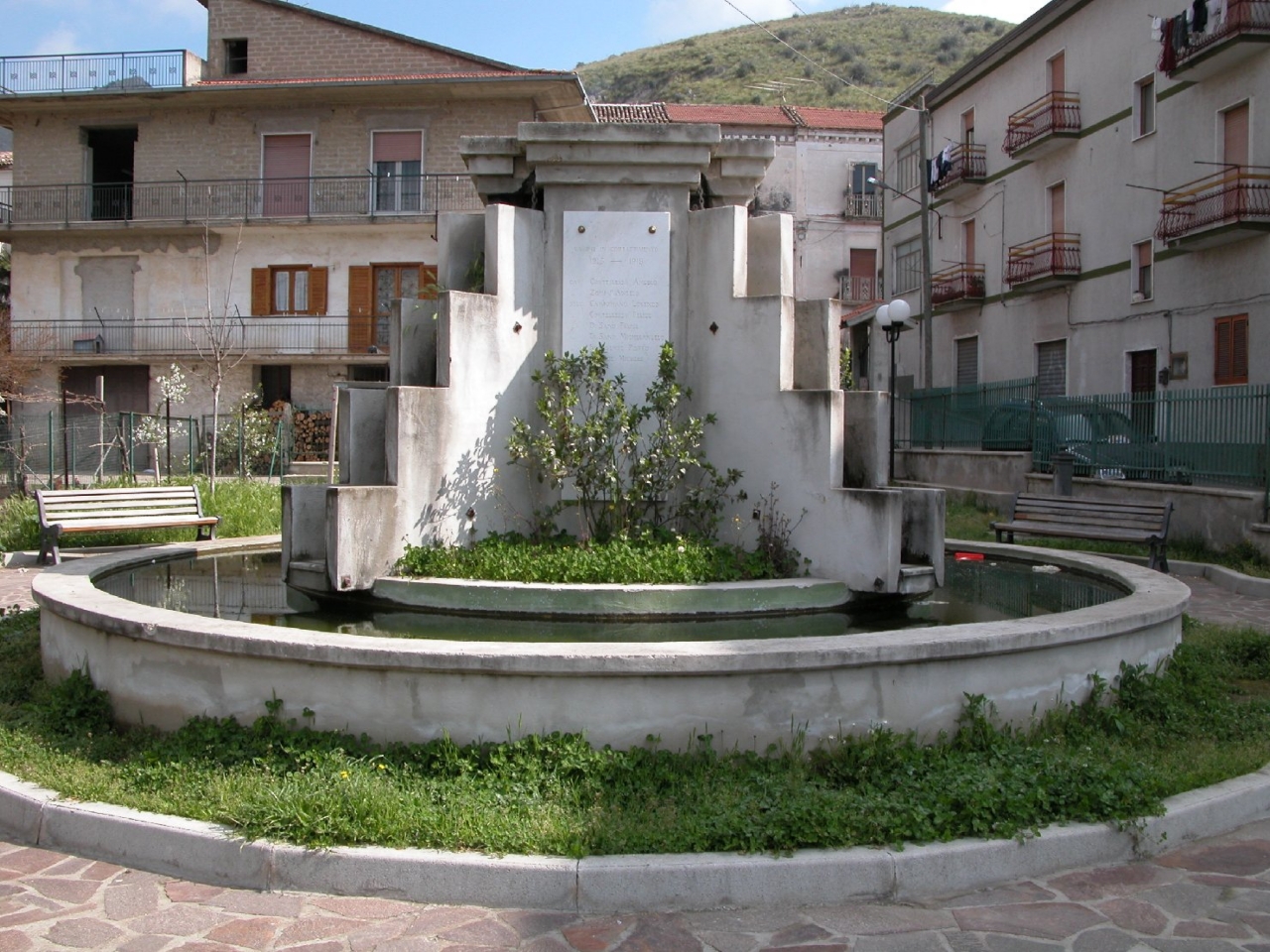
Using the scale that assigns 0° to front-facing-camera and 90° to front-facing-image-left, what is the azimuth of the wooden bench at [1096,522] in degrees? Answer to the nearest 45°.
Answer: approximately 45°

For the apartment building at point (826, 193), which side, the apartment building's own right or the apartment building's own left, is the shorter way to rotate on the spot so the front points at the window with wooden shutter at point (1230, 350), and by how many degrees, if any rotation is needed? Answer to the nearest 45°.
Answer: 0° — it already faces it

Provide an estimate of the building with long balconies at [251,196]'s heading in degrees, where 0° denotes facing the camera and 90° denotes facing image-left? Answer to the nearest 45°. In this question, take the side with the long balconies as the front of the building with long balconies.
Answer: approximately 0°

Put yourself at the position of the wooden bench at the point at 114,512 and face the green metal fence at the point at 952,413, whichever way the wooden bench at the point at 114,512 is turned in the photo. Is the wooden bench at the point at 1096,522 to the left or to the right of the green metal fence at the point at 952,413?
right

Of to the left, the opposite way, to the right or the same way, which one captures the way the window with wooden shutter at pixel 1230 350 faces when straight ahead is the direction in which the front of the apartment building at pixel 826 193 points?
to the right

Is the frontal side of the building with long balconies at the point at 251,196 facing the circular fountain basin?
yes

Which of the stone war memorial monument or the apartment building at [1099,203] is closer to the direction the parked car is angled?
the stone war memorial monument

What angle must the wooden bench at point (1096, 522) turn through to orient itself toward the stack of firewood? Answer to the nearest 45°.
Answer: approximately 90° to its right

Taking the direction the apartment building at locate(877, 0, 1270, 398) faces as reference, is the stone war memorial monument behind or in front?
in front

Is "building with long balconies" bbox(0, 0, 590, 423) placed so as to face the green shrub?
yes

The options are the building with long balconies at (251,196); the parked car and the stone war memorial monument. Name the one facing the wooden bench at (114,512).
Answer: the building with long balconies

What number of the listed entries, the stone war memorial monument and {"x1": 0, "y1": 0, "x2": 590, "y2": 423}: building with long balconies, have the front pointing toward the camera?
2

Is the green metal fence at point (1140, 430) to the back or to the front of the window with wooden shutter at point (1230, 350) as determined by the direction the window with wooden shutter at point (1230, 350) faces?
to the front

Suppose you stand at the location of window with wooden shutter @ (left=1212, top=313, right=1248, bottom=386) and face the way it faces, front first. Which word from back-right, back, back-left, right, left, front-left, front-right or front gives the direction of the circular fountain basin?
front-left
